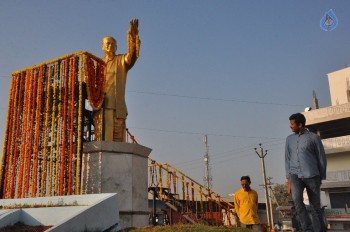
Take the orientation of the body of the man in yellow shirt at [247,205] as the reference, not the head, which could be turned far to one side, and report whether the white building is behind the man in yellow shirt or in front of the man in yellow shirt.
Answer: behind

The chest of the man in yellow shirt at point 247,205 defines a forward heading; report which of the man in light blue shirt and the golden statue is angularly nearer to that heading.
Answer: the man in light blue shirt

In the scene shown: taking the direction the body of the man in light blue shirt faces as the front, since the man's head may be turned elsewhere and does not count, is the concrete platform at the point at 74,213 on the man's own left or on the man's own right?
on the man's own right

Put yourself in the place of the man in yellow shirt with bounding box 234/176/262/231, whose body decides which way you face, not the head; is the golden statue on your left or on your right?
on your right

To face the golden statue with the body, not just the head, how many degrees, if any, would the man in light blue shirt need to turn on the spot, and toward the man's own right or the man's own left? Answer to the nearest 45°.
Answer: approximately 90° to the man's own right

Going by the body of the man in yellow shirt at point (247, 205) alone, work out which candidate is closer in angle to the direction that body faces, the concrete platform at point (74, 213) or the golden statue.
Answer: the concrete platform

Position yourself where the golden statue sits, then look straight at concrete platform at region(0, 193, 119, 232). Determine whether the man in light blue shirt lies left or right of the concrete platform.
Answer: left
